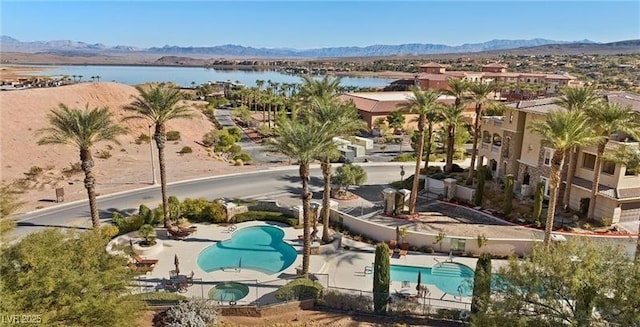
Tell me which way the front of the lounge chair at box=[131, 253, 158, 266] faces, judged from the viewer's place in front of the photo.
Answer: facing to the right of the viewer

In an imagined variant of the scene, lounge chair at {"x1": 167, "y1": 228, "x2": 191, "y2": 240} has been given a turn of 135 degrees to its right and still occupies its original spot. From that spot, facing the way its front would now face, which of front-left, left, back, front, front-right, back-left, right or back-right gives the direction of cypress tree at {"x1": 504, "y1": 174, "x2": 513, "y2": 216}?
back-left

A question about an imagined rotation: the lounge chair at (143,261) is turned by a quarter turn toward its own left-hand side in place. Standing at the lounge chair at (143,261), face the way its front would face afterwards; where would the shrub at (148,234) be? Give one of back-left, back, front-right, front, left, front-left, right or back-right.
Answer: front

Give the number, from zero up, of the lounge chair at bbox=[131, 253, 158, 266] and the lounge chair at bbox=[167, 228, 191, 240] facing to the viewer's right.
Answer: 2

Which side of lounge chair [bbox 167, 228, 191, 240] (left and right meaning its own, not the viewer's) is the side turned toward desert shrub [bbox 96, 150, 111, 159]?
left

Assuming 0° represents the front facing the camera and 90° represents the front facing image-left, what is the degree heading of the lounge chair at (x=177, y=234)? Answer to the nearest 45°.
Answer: approximately 270°

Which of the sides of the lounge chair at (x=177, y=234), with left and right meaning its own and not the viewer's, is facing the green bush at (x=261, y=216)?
front

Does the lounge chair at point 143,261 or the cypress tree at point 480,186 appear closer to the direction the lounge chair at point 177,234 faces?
the cypress tree

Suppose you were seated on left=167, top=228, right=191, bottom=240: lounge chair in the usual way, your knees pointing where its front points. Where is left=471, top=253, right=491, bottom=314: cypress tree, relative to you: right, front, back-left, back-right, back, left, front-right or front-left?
front-right

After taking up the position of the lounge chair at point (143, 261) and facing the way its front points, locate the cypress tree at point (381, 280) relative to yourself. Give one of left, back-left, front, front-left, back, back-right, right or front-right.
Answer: front-right

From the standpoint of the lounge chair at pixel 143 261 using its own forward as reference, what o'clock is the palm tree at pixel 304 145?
The palm tree is roughly at 1 o'clock from the lounge chair.

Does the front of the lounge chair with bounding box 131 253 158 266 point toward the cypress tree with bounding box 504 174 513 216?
yes
